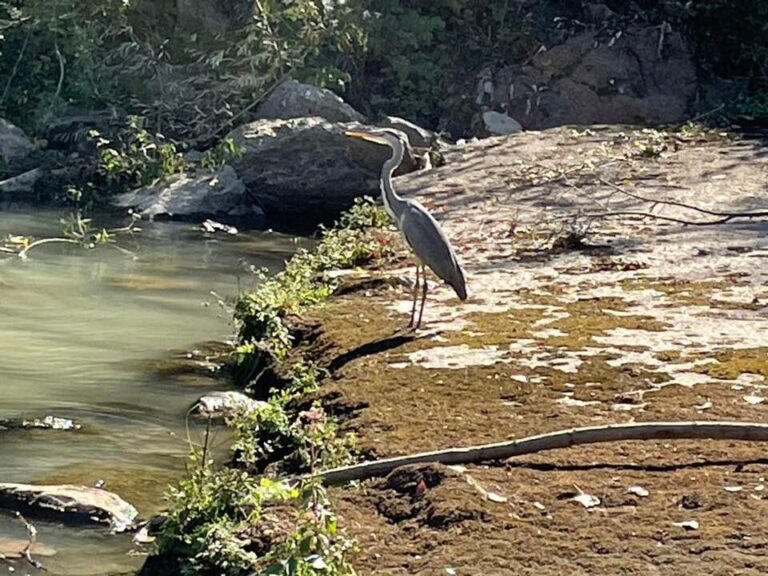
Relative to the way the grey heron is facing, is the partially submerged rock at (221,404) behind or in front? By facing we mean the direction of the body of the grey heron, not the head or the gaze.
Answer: in front

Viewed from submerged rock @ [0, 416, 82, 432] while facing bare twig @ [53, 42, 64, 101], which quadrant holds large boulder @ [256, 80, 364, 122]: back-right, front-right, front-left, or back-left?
front-right

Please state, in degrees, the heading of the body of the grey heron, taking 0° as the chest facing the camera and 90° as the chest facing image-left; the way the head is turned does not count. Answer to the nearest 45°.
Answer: approximately 90°

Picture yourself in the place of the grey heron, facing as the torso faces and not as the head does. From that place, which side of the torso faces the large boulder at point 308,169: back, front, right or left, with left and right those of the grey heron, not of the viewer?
right

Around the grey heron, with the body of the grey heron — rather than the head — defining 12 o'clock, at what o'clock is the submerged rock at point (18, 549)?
The submerged rock is roughly at 10 o'clock from the grey heron.

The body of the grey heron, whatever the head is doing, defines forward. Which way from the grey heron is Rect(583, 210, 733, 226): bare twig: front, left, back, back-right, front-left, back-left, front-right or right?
back-right

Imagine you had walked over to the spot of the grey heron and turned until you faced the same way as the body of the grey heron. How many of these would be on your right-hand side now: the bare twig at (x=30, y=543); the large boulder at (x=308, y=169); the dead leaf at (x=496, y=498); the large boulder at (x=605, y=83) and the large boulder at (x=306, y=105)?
3

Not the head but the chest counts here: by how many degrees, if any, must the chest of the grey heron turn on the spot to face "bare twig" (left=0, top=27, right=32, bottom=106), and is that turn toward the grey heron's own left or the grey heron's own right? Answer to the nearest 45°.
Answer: approximately 45° to the grey heron's own right

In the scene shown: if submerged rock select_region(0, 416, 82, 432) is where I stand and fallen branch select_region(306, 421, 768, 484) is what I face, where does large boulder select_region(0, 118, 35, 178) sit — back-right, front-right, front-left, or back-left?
back-left

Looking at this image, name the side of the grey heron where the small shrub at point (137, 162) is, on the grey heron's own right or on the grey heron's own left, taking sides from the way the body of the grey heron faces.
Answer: on the grey heron's own right

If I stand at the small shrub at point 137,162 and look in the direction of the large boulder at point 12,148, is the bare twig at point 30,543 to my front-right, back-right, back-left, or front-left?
back-left

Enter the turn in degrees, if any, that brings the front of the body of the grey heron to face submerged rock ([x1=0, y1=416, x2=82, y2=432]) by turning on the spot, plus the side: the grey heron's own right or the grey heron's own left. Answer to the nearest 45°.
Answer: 0° — it already faces it

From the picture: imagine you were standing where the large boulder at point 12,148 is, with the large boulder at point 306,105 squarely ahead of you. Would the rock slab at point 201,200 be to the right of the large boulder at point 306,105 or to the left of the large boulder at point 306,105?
right
